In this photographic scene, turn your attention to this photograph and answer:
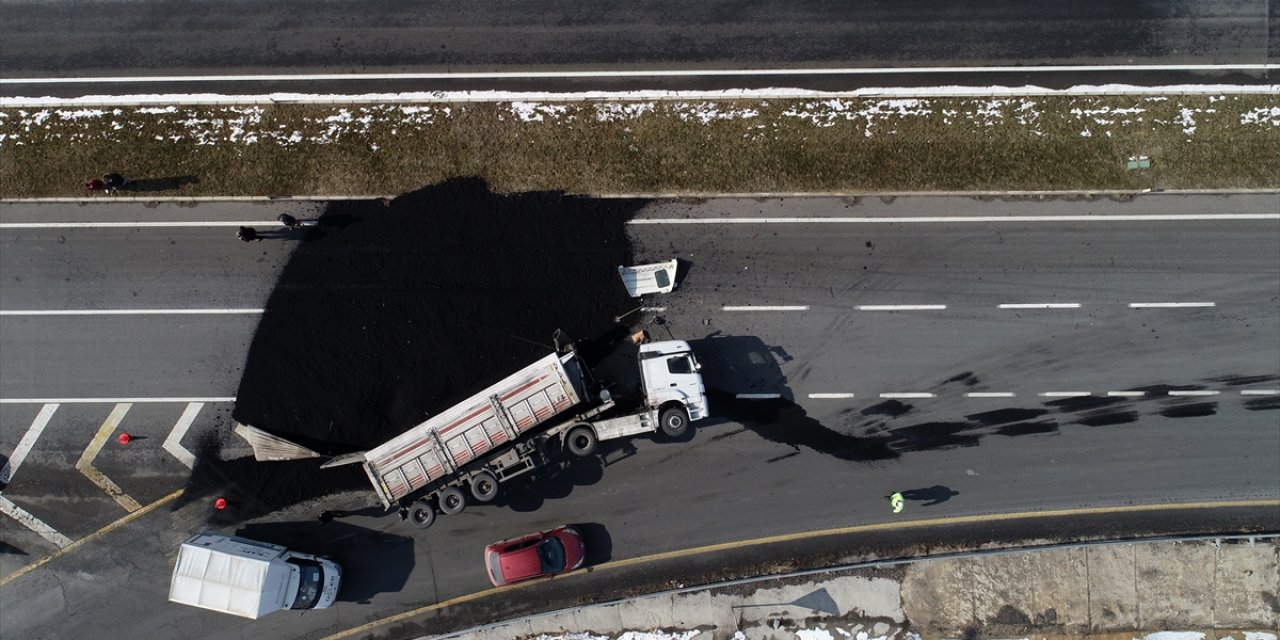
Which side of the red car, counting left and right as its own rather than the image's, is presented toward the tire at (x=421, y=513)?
back

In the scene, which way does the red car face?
to the viewer's right

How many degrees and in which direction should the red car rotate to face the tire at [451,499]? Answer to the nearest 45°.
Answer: approximately 135° to its left
